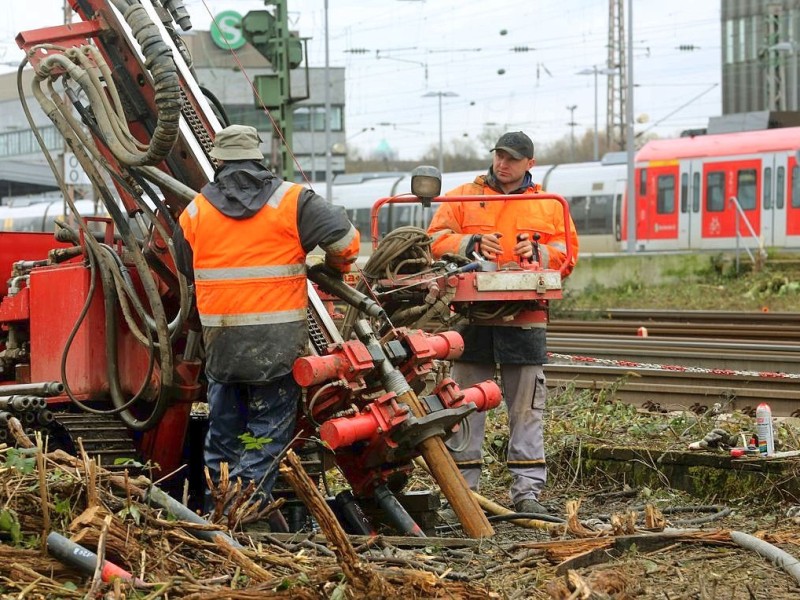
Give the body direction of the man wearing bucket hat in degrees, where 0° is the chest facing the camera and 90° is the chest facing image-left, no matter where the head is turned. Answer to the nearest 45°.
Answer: approximately 180°

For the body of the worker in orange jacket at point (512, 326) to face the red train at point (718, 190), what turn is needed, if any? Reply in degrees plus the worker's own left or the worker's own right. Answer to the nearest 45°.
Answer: approximately 180°

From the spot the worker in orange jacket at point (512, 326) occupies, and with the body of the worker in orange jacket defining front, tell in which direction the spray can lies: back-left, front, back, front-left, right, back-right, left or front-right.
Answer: left

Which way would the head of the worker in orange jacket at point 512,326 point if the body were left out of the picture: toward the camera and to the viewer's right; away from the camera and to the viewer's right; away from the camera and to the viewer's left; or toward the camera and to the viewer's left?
toward the camera and to the viewer's left

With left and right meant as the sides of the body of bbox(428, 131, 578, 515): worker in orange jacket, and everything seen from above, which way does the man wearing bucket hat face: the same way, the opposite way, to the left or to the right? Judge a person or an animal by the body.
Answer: the opposite way

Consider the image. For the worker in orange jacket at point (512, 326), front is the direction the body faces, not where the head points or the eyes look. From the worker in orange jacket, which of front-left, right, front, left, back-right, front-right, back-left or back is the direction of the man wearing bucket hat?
front-right

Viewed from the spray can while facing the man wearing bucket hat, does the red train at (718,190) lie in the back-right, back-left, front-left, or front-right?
back-right

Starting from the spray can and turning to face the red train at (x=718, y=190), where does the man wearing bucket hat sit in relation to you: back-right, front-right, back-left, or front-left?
back-left

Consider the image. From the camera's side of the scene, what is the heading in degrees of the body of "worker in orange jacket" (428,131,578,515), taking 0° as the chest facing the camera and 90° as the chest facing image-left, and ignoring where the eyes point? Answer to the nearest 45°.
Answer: approximately 0°

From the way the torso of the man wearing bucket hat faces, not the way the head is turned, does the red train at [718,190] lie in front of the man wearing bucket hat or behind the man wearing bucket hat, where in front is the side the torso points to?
in front

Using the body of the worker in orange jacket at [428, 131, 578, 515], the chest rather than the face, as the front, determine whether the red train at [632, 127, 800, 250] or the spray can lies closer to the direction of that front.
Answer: the spray can

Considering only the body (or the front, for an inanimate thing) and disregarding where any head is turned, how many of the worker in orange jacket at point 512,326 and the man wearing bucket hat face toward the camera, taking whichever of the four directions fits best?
1

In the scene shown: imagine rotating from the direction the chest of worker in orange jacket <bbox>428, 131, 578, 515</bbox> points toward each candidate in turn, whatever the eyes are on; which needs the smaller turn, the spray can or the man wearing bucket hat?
the man wearing bucket hat

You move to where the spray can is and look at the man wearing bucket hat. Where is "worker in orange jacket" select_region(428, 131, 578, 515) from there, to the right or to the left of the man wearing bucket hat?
right
